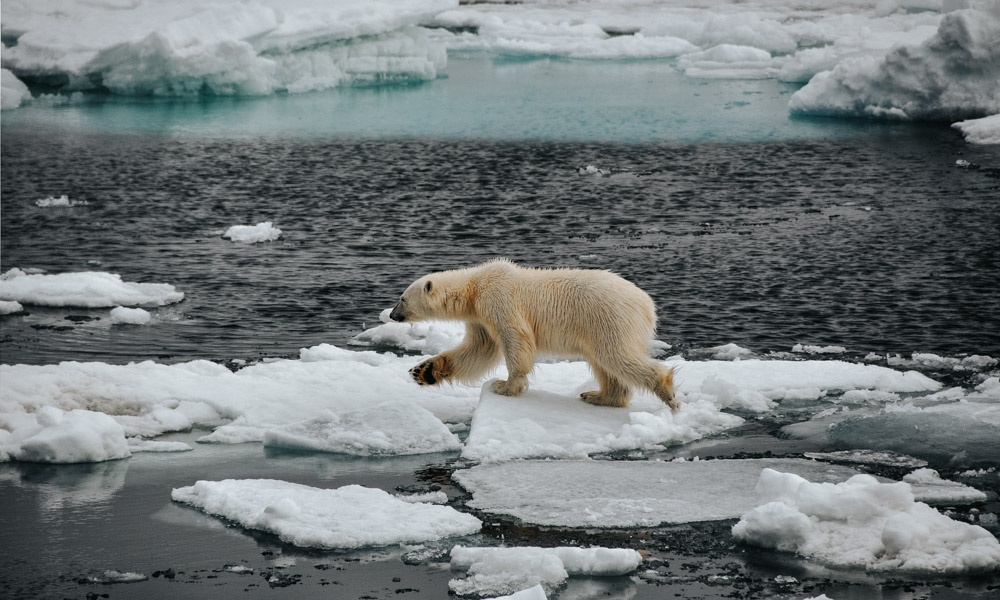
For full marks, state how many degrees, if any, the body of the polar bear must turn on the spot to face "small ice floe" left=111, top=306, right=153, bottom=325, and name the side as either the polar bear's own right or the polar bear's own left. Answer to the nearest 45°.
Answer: approximately 45° to the polar bear's own right

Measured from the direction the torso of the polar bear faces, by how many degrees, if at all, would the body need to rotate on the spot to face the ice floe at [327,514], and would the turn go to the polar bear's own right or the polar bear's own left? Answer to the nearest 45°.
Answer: approximately 45° to the polar bear's own left

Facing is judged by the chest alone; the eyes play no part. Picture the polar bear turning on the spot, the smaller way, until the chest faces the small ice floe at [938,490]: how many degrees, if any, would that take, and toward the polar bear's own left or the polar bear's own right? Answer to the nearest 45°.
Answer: approximately 135° to the polar bear's own left

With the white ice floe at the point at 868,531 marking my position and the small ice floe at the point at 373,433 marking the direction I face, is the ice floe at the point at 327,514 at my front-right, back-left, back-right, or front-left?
front-left

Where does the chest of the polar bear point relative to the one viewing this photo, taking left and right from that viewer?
facing to the left of the viewer

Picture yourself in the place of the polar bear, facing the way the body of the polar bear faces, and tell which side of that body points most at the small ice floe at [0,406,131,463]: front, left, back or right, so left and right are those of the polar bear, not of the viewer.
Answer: front

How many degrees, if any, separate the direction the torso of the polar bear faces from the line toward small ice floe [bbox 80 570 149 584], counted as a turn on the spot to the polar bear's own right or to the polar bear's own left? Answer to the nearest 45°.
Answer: approximately 45° to the polar bear's own left

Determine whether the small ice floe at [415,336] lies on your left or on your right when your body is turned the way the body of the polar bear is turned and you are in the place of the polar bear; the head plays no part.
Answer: on your right

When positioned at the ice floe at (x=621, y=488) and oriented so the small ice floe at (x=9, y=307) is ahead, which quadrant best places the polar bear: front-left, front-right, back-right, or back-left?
front-right

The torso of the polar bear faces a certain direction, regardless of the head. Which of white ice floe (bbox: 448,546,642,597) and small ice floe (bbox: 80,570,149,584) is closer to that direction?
the small ice floe

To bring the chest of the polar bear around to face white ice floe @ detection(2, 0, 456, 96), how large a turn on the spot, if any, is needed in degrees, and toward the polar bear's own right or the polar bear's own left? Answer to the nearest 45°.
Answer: approximately 90° to the polar bear's own right

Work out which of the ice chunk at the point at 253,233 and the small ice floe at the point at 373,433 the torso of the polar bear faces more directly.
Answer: the small ice floe

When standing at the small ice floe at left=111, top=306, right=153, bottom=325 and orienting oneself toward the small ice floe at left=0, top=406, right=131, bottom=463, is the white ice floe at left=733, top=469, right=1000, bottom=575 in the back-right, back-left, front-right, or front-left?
front-left

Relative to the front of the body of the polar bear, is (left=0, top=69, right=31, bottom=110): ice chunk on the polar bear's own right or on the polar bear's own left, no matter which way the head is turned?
on the polar bear's own right
